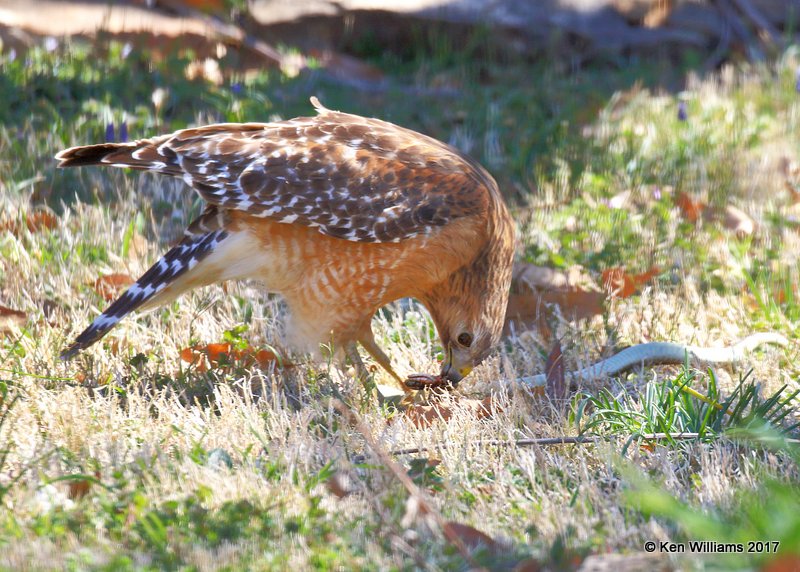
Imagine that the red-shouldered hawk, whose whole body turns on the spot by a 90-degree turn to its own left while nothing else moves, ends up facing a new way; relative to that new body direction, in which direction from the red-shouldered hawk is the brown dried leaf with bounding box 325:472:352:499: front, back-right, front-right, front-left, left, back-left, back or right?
back

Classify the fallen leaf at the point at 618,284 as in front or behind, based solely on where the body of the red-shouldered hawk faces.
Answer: in front

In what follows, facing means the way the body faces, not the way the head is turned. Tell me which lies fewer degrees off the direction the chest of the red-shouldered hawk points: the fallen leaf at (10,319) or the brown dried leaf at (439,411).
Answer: the brown dried leaf

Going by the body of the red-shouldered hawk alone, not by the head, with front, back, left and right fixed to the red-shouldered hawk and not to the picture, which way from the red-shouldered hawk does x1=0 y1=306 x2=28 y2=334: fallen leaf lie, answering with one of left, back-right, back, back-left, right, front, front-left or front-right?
back

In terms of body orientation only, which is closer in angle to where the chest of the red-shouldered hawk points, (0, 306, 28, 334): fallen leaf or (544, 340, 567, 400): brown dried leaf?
the brown dried leaf

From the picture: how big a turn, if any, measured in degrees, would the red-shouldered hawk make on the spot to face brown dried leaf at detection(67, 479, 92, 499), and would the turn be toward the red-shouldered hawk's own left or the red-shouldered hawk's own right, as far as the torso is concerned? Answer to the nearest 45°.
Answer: approximately 135° to the red-shouldered hawk's own right

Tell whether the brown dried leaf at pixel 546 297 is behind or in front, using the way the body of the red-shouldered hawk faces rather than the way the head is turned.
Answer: in front

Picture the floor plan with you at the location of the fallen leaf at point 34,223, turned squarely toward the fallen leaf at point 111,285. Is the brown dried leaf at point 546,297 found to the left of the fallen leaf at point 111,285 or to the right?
left

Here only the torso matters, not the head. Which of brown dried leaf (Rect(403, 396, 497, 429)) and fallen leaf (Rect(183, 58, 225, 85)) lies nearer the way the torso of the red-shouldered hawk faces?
the brown dried leaf

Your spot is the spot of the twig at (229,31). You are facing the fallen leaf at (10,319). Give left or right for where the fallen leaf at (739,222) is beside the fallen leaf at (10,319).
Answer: left

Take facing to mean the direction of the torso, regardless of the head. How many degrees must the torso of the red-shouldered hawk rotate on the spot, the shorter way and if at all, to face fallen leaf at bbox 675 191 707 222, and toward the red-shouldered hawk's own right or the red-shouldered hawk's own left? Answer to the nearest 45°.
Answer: approximately 45° to the red-shouldered hawk's own left

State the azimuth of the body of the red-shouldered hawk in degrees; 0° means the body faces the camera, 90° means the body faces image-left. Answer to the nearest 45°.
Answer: approximately 270°

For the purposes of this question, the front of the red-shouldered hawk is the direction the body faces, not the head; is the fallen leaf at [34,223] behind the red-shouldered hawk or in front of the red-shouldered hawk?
behind

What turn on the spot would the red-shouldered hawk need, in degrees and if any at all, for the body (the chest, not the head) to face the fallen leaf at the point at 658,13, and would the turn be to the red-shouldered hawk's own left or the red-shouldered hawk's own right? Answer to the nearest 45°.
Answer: approximately 45° to the red-shouldered hawk's own left
